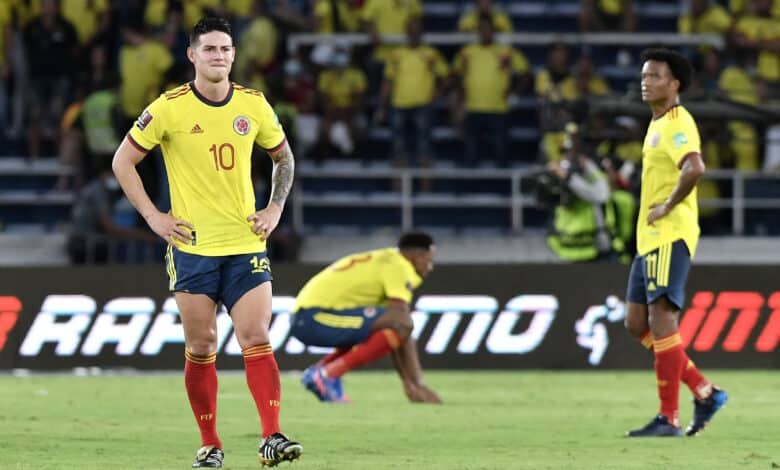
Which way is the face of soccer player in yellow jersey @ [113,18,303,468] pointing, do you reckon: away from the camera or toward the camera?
toward the camera

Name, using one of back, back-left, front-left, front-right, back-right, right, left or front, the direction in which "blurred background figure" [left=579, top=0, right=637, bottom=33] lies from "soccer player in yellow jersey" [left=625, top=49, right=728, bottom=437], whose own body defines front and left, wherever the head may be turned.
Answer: right

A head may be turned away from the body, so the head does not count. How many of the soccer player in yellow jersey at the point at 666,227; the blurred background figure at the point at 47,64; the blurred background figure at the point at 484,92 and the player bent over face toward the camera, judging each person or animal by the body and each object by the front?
2

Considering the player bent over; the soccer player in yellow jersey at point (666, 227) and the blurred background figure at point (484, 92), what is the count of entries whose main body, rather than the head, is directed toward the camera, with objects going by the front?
1

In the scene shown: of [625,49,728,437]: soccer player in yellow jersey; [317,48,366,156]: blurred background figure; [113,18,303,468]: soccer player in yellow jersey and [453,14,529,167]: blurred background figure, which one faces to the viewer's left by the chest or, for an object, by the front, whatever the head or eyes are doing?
[625,49,728,437]: soccer player in yellow jersey

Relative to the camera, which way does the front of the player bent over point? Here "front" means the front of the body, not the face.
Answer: to the viewer's right

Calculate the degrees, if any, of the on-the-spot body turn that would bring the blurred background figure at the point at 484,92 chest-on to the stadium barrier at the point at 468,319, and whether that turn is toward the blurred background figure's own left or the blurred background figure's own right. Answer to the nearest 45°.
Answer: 0° — they already face it

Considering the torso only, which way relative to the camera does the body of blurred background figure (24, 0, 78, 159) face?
toward the camera

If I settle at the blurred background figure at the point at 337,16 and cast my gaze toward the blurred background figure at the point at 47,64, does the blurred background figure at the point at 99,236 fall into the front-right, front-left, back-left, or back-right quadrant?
front-left

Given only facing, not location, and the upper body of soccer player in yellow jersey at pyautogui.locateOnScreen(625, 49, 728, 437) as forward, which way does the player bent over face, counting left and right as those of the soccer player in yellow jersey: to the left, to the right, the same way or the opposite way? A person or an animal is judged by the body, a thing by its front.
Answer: the opposite way

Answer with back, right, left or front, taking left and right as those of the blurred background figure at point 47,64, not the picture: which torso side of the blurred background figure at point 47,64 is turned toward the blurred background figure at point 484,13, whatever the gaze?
left

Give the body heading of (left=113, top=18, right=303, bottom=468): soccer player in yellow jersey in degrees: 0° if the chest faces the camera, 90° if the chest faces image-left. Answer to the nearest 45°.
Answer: approximately 0°

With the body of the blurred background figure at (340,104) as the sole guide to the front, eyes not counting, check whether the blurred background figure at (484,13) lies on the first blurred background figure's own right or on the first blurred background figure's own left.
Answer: on the first blurred background figure's own left

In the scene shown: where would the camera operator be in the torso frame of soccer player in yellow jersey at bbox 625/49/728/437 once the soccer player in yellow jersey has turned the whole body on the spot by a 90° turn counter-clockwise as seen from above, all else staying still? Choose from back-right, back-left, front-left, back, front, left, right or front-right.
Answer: back

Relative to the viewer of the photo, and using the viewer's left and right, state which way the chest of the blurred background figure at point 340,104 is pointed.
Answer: facing the viewer

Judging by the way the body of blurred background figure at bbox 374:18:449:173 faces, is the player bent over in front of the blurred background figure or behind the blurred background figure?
in front

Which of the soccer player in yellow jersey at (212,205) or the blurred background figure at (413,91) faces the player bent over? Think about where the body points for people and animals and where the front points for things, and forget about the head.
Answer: the blurred background figure

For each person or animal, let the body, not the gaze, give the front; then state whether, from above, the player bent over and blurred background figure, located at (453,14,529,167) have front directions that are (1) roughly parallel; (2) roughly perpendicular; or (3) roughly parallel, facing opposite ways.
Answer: roughly perpendicular

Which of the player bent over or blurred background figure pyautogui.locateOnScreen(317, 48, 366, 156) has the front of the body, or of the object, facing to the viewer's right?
the player bent over
